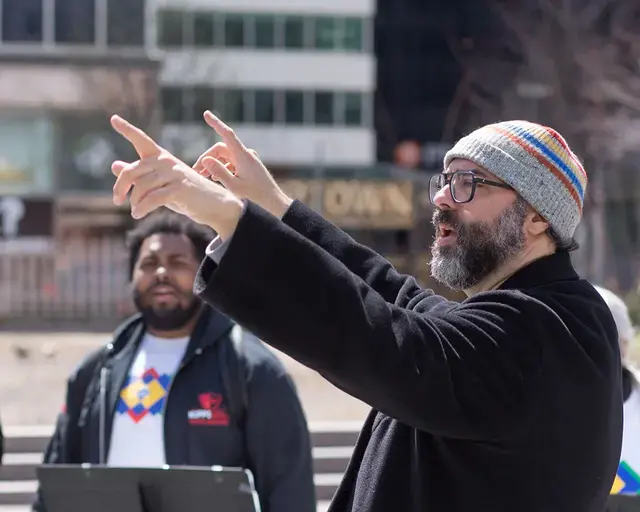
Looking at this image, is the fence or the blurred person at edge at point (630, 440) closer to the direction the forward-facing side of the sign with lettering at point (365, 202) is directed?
the blurred person at edge

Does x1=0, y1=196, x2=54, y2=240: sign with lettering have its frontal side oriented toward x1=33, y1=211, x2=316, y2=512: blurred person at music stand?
yes

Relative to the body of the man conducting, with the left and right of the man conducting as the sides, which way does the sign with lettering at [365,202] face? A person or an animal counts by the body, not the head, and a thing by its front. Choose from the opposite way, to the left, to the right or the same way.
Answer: to the left

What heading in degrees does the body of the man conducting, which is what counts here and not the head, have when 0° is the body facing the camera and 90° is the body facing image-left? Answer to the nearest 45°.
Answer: approximately 90°

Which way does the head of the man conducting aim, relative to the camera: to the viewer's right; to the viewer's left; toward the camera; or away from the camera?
to the viewer's left

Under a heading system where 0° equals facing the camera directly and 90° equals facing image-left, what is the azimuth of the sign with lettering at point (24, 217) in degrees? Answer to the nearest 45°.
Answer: approximately 0°

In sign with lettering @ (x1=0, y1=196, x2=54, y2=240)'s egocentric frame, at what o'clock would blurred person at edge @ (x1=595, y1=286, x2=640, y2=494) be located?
The blurred person at edge is roughly at 12 o'clock from the sign with lettering.

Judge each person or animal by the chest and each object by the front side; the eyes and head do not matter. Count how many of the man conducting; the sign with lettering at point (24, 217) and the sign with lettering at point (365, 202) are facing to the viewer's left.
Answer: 1

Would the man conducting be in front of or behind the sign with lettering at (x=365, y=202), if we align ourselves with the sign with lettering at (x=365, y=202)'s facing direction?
in front

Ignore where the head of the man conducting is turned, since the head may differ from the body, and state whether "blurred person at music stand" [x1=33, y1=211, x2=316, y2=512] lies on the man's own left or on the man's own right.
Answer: on the man's own right
